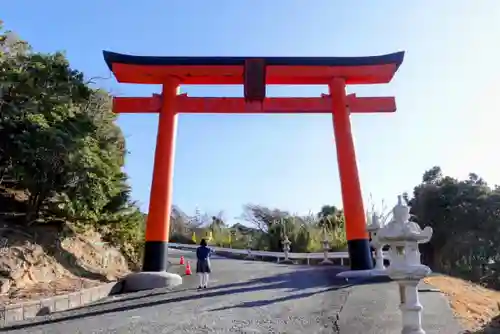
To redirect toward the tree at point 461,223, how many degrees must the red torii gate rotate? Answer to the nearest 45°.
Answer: approximately 135° to its left

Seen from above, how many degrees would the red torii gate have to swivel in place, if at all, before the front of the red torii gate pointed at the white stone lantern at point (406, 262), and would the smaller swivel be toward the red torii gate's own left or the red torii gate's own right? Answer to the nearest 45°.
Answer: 0° — it already faces it

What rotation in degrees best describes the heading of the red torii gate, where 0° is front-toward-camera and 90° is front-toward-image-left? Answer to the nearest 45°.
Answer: approximately 0°

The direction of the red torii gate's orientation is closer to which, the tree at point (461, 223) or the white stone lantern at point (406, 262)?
the white stone lantern
